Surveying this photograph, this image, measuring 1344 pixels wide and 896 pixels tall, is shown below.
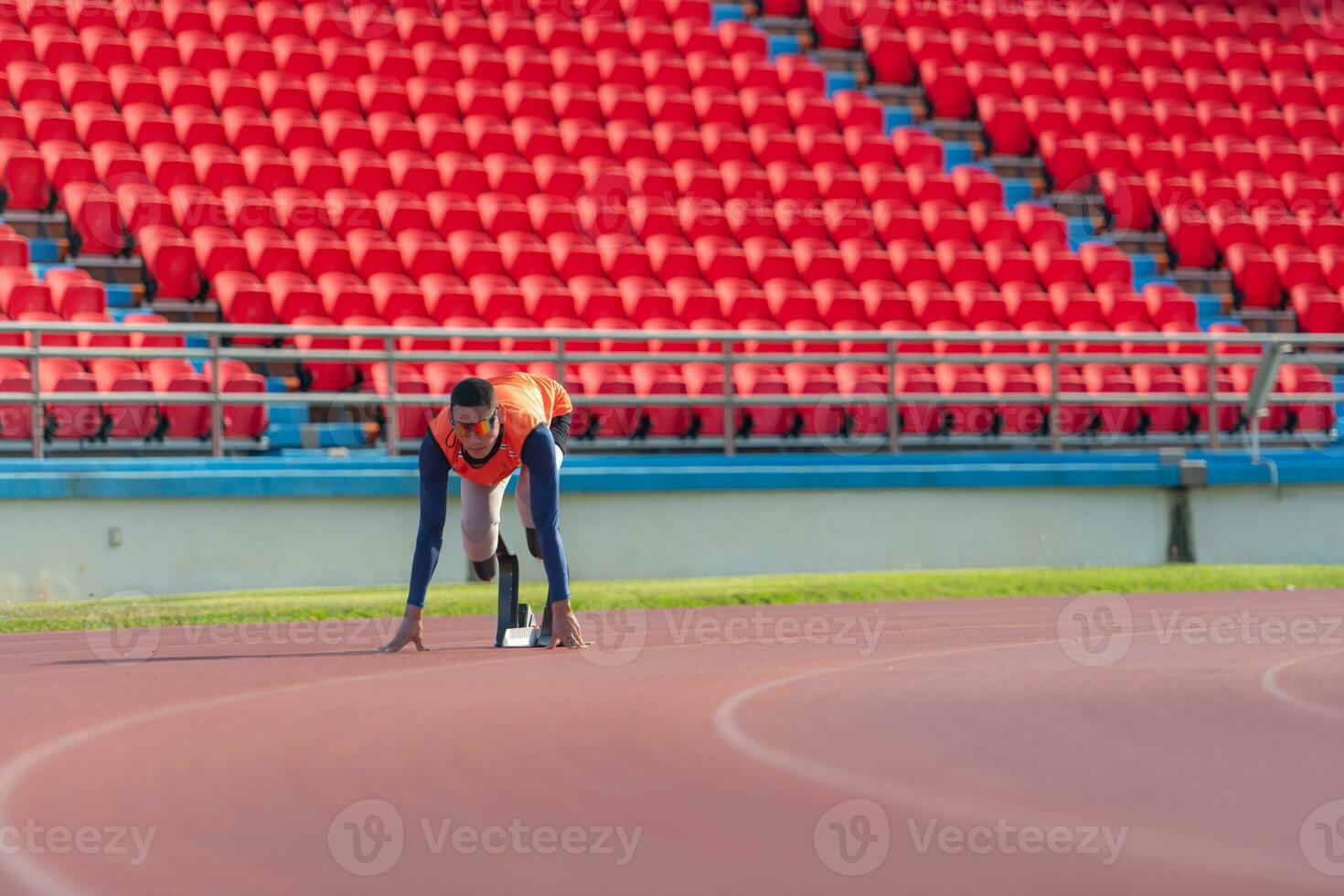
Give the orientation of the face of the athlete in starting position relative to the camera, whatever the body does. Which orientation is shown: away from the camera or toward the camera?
toward the camera

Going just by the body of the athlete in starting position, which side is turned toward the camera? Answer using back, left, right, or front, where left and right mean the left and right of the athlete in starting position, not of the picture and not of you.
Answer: front

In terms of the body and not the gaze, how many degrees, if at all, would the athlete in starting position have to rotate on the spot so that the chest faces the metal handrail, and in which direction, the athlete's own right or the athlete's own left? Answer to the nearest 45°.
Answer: approximately 180°
